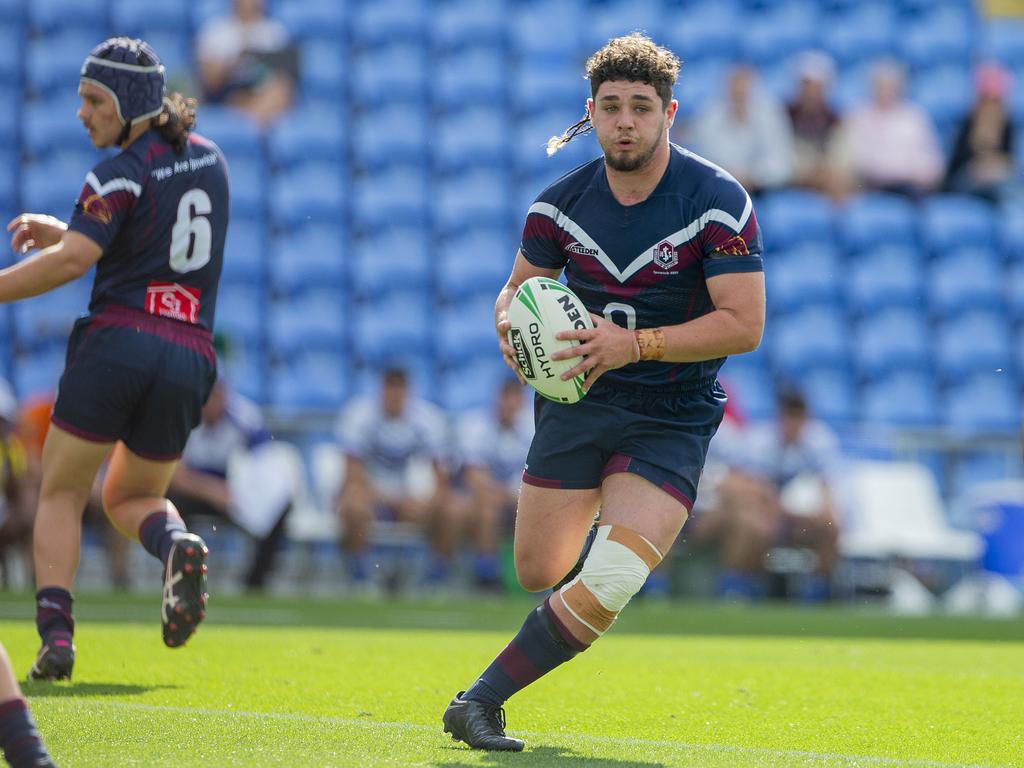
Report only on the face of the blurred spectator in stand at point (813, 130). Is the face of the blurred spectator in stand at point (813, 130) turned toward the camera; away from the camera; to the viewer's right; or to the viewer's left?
toward the camera

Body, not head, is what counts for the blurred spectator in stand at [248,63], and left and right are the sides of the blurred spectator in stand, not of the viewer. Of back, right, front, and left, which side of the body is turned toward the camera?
front

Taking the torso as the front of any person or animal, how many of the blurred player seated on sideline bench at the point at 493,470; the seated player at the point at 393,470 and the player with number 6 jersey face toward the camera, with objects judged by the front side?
2

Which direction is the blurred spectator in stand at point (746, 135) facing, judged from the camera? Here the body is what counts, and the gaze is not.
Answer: toward the camera

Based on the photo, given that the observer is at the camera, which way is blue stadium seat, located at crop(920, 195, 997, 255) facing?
facing the viewer

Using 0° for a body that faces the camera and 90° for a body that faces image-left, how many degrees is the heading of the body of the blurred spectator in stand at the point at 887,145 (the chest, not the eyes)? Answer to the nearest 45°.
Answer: approximately 0°

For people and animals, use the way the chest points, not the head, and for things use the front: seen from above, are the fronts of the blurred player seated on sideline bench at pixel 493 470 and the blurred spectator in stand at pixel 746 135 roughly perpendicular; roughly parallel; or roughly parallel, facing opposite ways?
roughly parallel

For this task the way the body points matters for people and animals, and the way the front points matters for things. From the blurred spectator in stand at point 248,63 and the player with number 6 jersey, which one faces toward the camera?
the blurred spectator in stand

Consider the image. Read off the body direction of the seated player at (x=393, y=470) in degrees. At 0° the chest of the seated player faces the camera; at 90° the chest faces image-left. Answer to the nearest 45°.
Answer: approximately 0°

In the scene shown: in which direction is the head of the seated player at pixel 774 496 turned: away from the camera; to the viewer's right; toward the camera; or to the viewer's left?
toward the camera

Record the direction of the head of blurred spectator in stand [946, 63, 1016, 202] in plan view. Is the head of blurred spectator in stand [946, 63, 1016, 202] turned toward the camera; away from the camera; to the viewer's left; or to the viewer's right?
toward the camera

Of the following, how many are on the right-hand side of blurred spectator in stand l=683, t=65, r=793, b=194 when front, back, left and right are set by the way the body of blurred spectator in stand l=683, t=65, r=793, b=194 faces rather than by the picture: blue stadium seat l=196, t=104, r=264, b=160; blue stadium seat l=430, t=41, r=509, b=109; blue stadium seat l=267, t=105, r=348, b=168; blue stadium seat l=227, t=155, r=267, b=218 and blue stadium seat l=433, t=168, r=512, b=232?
5
